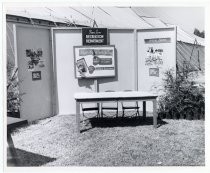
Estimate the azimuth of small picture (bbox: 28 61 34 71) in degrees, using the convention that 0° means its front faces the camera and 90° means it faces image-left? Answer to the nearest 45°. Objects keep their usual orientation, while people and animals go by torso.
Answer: approximately 0°

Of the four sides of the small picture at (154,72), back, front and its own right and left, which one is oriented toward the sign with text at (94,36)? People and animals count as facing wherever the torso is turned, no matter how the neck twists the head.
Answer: right

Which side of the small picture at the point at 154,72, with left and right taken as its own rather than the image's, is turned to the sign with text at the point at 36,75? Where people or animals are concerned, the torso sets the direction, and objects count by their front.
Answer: right

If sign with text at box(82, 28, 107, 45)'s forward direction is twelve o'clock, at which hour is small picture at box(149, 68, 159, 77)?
The small picture is roughly at 9 o'clock from the sign with text.

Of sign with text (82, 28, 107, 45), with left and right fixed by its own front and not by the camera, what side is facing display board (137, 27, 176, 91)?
left
